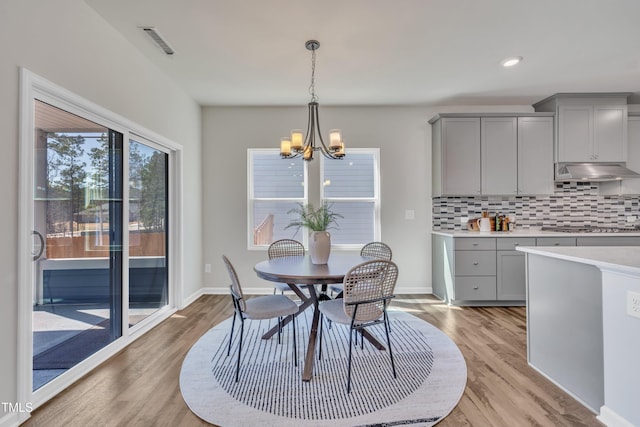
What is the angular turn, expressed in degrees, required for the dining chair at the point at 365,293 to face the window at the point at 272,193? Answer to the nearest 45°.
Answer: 0° — it already faces it

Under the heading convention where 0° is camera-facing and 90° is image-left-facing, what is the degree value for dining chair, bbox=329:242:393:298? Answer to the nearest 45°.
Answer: approximately 45°

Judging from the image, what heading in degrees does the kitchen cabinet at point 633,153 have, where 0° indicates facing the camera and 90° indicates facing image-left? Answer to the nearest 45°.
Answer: approximately 315°

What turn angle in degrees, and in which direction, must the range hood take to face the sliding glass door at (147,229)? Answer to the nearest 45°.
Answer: approximately 90° to its right

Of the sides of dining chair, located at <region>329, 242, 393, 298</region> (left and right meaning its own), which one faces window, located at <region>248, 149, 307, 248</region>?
right

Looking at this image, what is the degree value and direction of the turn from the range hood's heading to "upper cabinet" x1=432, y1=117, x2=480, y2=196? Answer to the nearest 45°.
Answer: approximately 90° to its right

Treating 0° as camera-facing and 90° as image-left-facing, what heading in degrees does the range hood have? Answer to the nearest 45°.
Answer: approximately 315°

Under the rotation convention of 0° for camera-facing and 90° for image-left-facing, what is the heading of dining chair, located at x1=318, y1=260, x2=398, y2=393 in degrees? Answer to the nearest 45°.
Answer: approximately 135°

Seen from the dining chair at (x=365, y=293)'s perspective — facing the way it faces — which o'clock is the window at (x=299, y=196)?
The window is roughly at 1 o'clock from the dining chair.

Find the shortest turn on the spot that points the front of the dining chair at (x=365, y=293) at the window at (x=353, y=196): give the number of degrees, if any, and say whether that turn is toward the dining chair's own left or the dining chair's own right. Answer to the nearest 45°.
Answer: approximately 45° to the dining chair's own right

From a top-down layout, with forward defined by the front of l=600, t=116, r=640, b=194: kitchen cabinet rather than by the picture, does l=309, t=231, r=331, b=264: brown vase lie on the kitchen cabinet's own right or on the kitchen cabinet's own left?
on the kitchen cabinet's own right

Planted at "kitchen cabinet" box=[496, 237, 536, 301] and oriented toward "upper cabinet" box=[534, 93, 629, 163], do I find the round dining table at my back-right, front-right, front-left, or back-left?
back-right
